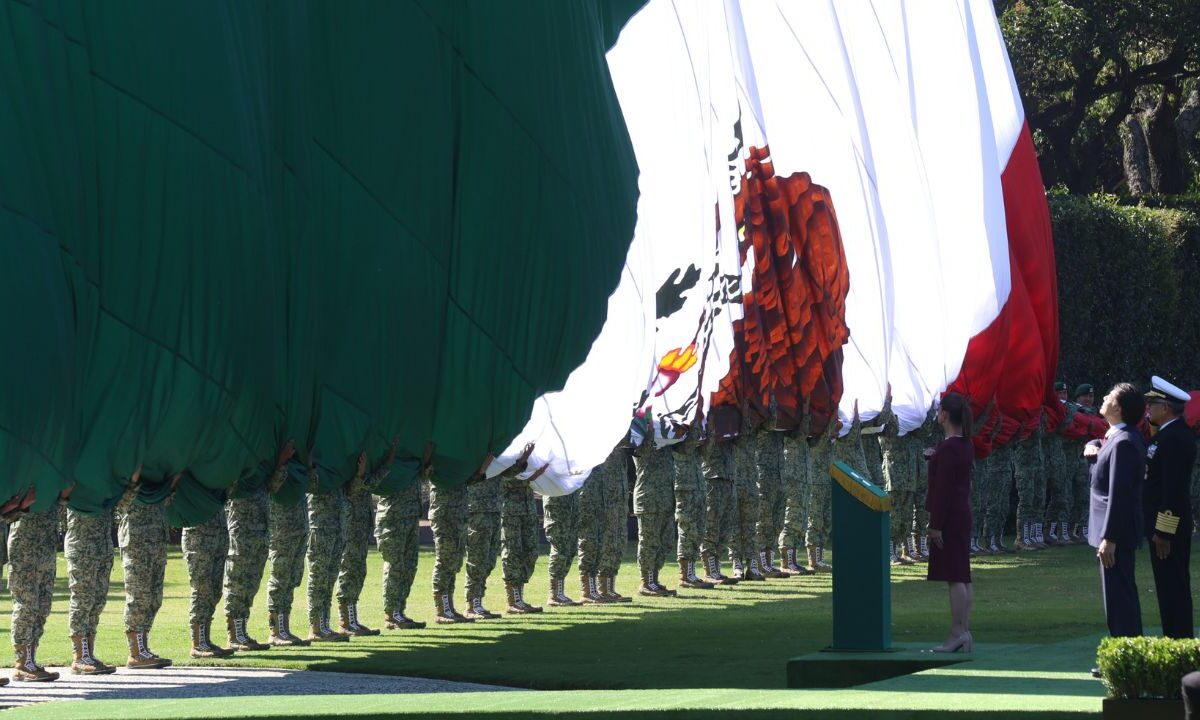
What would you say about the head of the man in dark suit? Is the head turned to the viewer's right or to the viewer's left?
to the viewer's left

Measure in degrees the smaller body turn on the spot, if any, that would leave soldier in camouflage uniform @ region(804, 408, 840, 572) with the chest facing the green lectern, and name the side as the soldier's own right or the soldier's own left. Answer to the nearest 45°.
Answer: approximately 45° to the soldier's own right

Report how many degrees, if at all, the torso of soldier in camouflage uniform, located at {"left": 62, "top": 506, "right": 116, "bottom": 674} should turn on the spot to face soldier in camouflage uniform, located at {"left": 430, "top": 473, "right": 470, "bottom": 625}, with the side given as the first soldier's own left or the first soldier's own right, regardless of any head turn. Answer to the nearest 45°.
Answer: approximately 90° to the first soldier's own left

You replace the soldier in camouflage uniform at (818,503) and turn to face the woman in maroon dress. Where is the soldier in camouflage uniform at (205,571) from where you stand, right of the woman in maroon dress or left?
right

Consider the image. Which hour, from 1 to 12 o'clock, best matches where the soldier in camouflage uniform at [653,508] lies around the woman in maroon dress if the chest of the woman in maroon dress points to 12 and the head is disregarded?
The soldier in camouflage uniform is roughly at 2 o'clock from the woman in maroon dress.

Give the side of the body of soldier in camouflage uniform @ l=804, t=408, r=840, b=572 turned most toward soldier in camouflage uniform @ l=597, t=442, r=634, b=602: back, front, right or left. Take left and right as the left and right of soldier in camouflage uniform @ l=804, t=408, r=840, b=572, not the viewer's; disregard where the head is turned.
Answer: right

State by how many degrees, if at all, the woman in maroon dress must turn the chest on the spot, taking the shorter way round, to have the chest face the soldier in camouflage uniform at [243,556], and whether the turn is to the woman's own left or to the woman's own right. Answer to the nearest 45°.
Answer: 0° — they already face them

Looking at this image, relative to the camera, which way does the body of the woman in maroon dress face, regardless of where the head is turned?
to the viewer's left

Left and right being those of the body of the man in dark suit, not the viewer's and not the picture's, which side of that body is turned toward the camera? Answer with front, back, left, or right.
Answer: left
